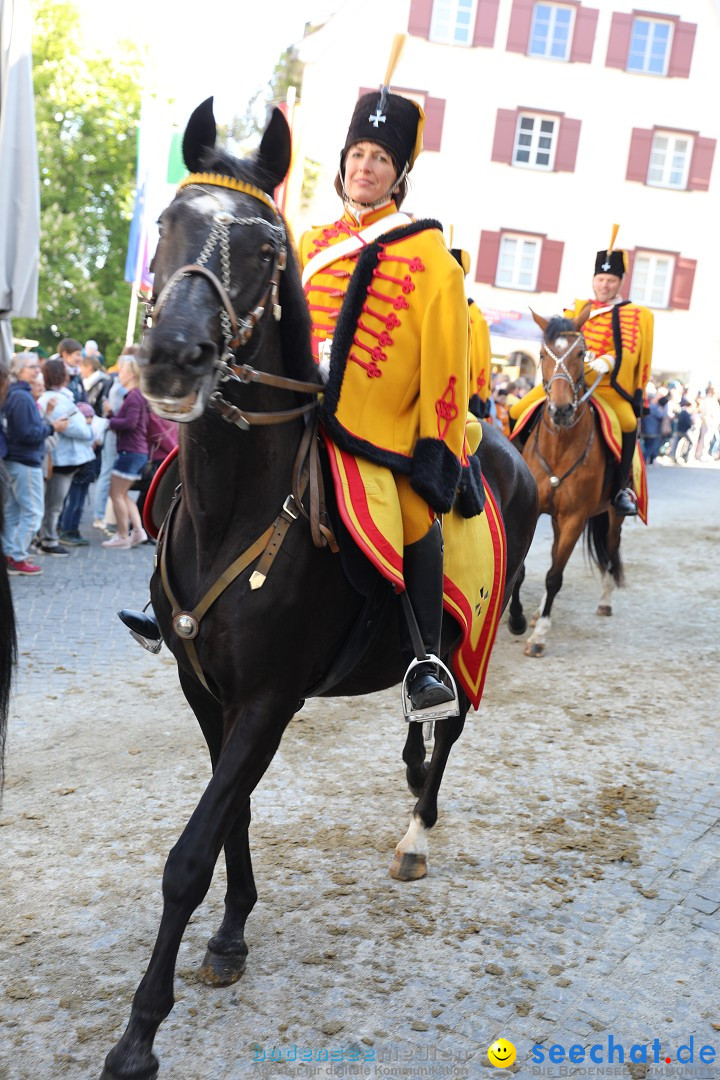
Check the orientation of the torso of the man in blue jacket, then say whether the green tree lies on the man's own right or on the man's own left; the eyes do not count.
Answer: on the man's own left

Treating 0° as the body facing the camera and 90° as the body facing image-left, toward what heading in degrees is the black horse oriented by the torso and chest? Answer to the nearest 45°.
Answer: approximately 45°

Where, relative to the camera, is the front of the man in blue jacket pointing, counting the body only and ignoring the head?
to the viewer's right

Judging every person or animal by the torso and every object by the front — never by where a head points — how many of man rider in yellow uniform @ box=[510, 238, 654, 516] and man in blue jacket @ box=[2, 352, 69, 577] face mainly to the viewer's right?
1

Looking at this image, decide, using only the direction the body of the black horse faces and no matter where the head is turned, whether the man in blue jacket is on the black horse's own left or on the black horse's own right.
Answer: on the black horse's own right

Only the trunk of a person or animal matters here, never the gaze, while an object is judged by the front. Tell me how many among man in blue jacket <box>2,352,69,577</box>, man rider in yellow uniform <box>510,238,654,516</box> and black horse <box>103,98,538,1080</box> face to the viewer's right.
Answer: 1

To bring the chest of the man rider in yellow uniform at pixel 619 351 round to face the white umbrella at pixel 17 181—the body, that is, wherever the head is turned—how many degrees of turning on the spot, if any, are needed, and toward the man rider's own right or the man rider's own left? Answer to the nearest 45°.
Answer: approximately 45° to the man rider's own right

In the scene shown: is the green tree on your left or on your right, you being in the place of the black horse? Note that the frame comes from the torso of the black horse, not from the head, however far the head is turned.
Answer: on your right

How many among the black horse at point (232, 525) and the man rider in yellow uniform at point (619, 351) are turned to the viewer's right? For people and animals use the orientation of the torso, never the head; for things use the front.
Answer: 0
